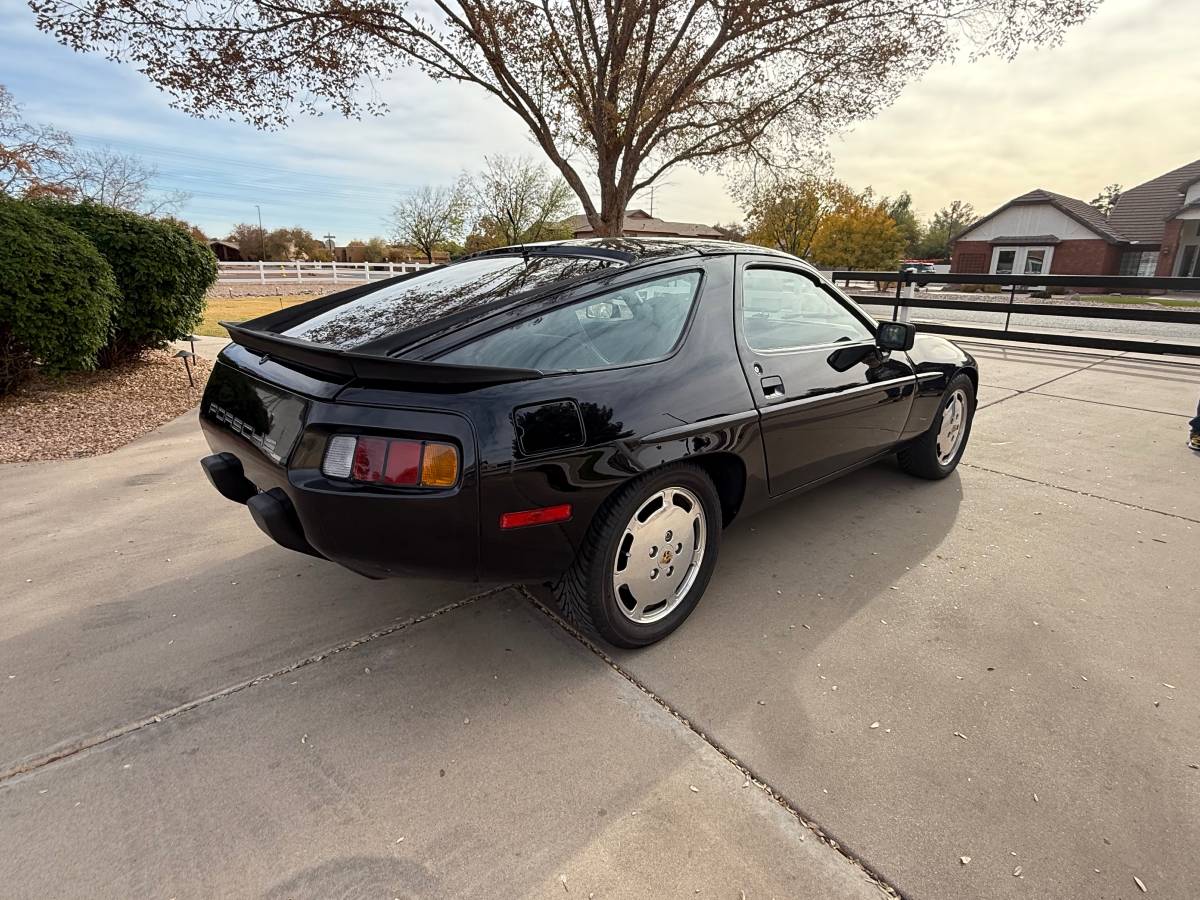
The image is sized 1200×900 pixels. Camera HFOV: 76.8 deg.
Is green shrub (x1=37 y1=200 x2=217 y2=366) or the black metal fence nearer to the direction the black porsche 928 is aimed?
the black metal fence

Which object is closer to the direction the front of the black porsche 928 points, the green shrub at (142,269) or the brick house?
the brick house

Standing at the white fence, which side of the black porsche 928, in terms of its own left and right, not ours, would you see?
left

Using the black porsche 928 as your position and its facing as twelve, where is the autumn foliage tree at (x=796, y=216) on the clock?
The autumn foliage tree is roughly at 11 o'clock from the black porsche 928.

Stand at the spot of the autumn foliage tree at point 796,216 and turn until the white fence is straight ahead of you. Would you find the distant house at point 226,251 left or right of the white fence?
right

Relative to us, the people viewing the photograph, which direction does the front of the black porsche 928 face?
facing away from the viewer and to the right of the viewer

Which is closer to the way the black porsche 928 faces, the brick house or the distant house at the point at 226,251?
the brick house

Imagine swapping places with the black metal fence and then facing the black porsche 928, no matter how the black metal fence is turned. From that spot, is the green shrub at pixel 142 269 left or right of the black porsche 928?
right

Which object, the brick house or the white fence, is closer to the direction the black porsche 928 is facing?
the brick house

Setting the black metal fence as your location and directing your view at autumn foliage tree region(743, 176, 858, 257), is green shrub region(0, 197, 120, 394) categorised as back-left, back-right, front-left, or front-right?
back-left

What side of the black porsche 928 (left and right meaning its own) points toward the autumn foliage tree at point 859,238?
front

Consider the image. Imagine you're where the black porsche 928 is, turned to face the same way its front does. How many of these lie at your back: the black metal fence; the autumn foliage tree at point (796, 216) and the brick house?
0

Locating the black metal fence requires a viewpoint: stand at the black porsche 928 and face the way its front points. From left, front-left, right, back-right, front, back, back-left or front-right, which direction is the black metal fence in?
front

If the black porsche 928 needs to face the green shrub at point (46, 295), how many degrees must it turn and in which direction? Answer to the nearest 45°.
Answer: approximately 90° to its left

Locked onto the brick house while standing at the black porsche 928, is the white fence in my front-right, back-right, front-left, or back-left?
front-left

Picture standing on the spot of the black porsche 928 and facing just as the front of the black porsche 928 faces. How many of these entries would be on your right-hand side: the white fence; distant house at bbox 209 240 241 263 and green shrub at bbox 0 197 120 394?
0

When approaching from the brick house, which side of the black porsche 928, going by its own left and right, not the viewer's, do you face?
front
